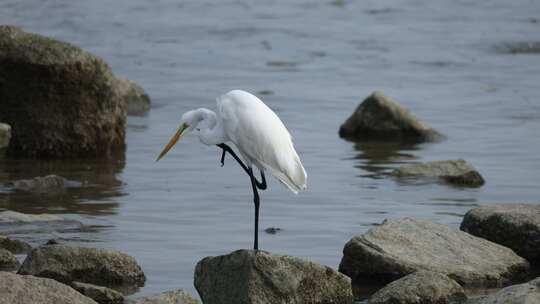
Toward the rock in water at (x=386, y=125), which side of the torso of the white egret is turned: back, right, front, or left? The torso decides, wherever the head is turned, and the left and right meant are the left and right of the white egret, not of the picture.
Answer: right

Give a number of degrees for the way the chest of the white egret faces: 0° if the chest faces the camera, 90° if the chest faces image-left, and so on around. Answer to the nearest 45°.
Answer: approximately 90°

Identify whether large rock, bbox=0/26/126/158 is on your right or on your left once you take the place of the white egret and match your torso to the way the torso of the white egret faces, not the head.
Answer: on your right

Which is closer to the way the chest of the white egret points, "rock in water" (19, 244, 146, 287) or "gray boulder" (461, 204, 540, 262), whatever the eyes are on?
the rock in water

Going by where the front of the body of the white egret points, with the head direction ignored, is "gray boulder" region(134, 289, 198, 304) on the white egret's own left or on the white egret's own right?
on the white egret's own left

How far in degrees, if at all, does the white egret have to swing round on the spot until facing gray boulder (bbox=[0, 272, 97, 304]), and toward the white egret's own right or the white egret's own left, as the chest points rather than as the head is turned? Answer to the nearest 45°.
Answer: approximately 45° to the white egret's own left

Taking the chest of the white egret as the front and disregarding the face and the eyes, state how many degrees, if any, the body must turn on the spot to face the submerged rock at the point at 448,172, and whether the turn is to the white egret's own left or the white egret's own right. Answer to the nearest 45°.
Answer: approximately 135° to the white egret's own right

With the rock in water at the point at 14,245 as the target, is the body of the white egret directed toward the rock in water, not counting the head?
yes
